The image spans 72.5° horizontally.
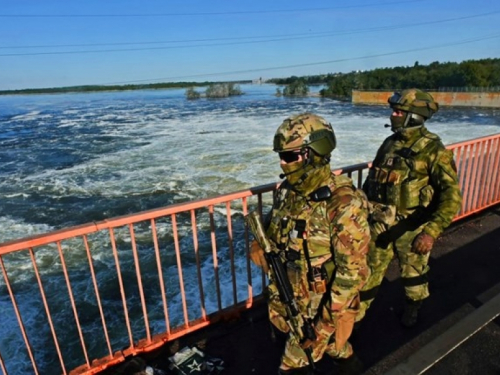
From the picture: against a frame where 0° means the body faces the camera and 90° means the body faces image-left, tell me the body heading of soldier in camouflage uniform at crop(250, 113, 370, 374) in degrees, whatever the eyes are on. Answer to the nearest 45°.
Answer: approximately 45°

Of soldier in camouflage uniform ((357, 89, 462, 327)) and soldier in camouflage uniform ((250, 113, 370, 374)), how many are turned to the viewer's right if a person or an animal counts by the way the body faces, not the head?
0

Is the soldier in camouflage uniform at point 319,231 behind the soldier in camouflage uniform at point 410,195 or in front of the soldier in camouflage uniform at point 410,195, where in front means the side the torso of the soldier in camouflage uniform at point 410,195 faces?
in front

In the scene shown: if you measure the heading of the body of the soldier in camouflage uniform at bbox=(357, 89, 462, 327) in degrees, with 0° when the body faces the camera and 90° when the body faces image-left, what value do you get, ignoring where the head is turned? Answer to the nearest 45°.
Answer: approximately 45°

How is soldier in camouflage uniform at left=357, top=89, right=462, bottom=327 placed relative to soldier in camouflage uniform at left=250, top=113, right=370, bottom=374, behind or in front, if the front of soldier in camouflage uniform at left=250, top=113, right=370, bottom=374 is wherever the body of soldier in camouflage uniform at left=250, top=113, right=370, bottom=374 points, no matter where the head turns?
behind

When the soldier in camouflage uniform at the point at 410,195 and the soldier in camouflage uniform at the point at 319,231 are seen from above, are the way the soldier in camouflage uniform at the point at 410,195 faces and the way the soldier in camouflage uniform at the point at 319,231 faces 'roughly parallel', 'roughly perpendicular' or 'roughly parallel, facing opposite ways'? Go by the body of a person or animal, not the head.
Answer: roughly parallel
